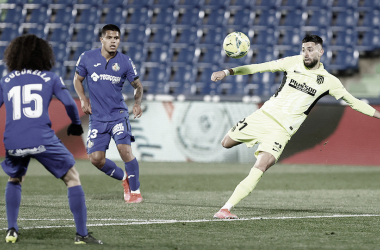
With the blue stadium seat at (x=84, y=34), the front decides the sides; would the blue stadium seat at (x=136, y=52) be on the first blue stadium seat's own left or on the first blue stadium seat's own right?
on the first blue stadium seat's own left

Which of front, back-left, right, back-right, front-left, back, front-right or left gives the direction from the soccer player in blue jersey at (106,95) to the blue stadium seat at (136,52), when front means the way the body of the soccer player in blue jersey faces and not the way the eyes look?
back

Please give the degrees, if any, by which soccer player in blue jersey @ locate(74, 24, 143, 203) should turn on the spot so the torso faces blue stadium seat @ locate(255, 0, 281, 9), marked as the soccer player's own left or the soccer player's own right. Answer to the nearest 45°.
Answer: approximately 135° to the soccer player's own left

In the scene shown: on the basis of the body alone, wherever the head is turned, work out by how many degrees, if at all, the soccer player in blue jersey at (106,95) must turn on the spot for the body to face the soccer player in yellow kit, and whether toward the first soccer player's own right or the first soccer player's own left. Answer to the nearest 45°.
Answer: approximately 45° to the first soccer player's own left

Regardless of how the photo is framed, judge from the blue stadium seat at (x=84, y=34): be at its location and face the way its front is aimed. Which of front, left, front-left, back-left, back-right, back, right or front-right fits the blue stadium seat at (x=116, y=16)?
left

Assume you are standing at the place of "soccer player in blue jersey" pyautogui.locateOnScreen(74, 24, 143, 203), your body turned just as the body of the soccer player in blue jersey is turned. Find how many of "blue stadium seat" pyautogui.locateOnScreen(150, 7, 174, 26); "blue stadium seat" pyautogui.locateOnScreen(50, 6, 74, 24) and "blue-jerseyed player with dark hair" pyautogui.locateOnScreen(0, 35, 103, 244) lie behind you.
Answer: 2

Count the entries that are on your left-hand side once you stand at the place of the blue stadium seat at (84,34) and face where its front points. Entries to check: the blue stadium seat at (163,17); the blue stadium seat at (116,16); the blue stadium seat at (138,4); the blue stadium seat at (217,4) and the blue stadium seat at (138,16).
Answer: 5

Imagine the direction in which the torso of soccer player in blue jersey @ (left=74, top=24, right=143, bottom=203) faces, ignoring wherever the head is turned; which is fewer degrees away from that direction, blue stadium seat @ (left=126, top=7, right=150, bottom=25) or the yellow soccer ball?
the yellow soccer ball

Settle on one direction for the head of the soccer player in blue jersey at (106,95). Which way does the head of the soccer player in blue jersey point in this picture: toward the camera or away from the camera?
toward the camera

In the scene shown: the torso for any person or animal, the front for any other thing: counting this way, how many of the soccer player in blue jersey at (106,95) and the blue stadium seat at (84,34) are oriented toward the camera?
2

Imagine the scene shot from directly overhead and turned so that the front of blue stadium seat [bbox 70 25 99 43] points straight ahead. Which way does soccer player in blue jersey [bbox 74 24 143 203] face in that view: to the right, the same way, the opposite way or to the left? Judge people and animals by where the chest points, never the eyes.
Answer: the same way

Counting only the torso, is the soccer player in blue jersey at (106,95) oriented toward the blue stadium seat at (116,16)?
no

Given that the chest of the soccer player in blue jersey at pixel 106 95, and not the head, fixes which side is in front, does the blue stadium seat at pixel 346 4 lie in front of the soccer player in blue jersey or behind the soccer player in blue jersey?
behind

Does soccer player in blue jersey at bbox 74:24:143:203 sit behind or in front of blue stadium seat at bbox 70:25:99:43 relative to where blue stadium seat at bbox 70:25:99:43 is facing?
in front

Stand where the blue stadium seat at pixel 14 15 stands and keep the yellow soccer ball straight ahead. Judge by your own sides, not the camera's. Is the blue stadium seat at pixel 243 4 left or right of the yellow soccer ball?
left

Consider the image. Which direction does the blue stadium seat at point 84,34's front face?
toward the camera

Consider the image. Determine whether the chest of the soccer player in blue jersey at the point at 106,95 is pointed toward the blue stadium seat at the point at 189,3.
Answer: no

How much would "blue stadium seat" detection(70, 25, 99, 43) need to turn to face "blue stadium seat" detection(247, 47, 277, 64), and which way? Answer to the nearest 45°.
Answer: approximately 45° to its left

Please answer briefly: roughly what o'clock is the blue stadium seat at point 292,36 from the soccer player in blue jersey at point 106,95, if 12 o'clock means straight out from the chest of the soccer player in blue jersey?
The blue stadium seat is roughly at 7 o'clock from the soccer player in blue jersey.

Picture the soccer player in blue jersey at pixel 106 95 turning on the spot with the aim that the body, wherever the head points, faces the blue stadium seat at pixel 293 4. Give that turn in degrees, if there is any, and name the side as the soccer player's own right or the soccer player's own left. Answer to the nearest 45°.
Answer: approximately 135° to the soccer player's own left

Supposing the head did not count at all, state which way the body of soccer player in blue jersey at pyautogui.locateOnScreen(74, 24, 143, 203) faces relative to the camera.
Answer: toward the camera

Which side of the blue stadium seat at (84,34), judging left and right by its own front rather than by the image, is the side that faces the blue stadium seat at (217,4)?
left
